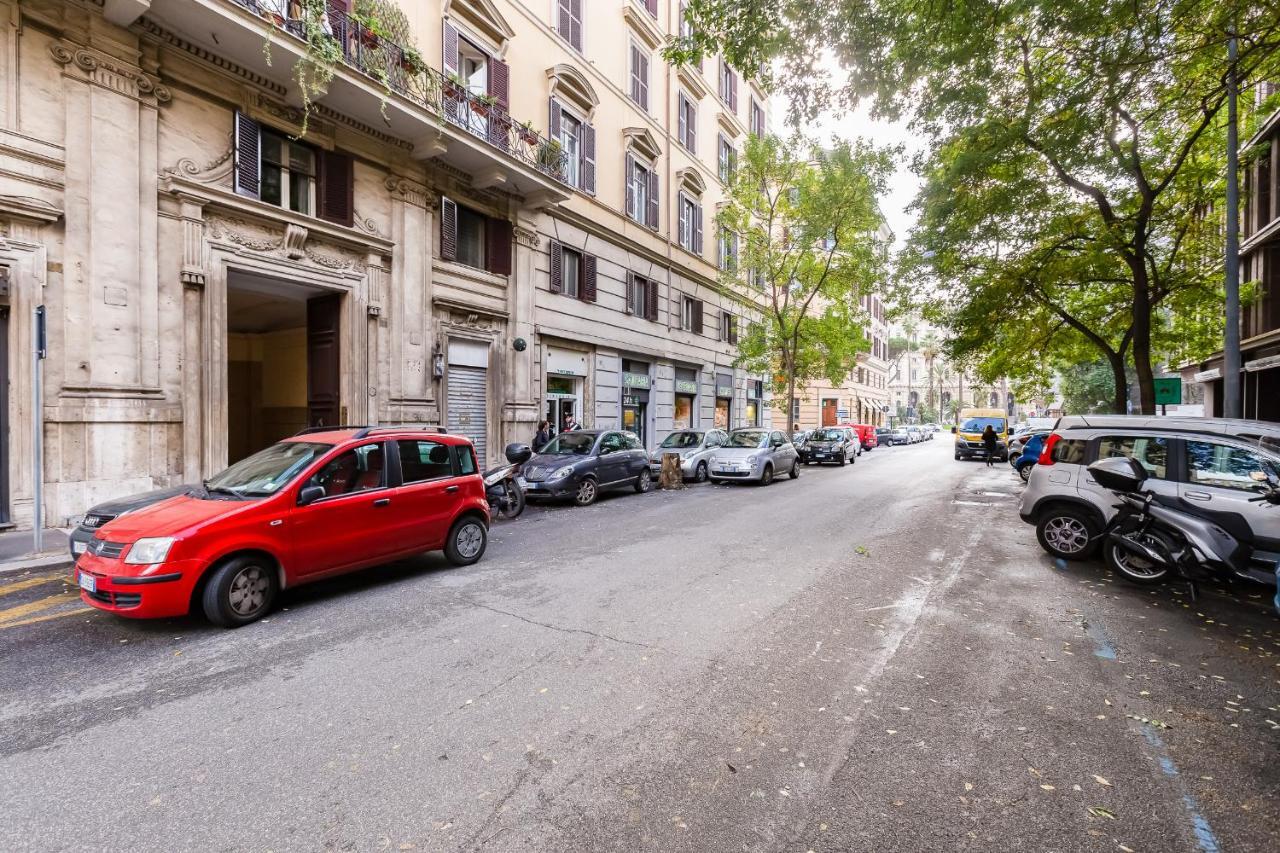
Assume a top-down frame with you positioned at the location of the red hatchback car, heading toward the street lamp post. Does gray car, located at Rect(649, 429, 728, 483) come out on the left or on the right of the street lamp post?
left

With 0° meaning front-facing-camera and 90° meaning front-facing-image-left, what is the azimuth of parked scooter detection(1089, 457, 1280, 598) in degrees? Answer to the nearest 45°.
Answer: approximately 270°

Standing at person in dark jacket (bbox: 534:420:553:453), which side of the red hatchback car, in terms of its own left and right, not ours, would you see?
back

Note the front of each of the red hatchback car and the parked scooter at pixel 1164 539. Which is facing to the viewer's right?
the parked scooter

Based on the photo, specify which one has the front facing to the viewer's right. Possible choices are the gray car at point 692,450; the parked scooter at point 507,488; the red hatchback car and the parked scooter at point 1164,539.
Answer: the parked scooter at point 1164,539

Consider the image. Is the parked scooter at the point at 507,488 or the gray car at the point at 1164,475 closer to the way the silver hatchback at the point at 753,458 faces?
the parked scooter

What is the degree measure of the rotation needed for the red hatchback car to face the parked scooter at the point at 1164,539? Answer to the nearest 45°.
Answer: approximately 90° to its left

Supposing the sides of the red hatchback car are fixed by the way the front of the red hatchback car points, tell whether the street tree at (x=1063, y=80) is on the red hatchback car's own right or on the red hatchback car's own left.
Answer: on the red hatchback car's own left

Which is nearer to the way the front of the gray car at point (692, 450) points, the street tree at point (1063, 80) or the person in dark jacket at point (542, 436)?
the person in dark jacket

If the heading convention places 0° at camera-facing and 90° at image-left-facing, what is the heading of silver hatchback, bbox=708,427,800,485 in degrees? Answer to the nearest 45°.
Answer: approximately 45°

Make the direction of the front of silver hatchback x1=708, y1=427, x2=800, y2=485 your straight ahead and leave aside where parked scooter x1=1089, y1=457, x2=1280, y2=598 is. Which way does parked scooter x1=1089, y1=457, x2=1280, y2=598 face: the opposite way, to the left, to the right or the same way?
to the left

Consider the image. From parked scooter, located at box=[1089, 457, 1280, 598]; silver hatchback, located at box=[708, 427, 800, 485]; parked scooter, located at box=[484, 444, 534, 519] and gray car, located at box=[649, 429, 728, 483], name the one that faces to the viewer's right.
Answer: parked scooter, located at box=[1089, 457, 1280, 598]

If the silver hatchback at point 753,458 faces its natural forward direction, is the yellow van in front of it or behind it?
behind
